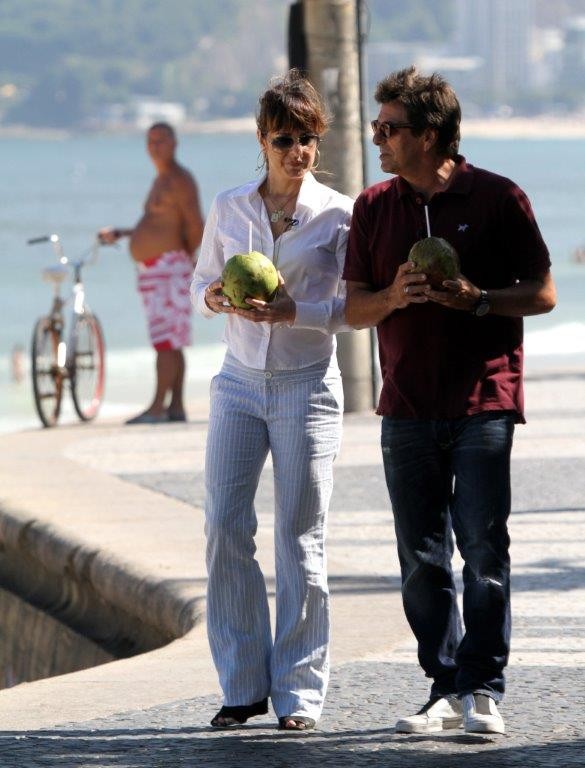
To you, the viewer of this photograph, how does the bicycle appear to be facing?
facing away from the viewer and to the right of the viewer

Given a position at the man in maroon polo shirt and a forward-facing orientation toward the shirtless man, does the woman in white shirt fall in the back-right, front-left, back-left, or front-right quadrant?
front-left

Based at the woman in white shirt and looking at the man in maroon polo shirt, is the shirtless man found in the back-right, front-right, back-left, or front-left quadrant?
back-left

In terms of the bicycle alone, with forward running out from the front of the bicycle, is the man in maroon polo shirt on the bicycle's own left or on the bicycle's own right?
on the bicycle's own right

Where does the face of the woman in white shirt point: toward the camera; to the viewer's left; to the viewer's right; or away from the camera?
toward the camera

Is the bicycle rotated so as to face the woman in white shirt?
no

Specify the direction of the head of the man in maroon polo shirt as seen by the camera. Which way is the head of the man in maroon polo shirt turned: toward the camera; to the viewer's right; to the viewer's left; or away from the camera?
to the viewer's left

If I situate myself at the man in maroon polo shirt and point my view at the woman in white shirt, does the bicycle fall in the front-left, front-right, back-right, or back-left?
front-right
